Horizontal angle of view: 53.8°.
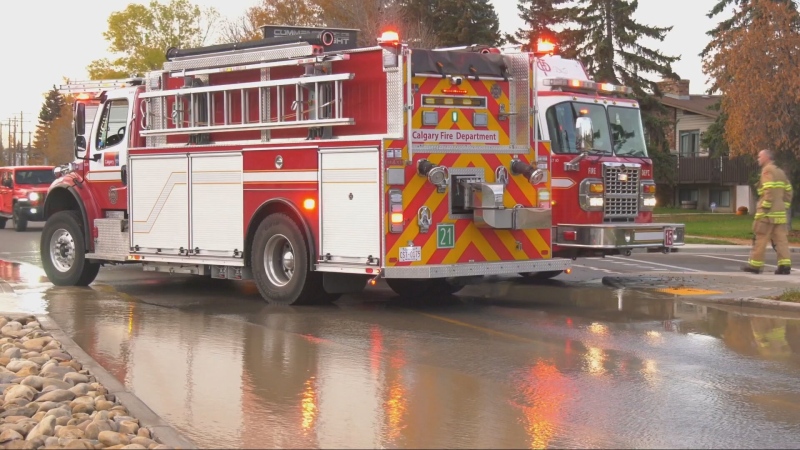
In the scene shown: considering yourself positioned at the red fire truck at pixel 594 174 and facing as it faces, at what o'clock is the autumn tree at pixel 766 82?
The autumn tree is roughly at 8 o'clock from the red fire truck.

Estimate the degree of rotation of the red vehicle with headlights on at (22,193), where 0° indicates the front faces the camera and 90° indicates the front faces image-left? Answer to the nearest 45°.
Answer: approximately 315°

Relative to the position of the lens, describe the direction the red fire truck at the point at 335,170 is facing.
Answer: facing away from the viewer and to the left of the viewer

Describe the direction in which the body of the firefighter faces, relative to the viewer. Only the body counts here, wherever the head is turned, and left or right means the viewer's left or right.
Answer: facing away from the viewer and to the left of the viewer

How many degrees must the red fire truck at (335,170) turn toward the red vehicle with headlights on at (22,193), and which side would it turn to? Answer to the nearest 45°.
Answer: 0° — it already faces it

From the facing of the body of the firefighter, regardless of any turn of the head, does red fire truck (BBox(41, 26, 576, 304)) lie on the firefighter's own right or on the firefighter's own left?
on the firefighter's own left

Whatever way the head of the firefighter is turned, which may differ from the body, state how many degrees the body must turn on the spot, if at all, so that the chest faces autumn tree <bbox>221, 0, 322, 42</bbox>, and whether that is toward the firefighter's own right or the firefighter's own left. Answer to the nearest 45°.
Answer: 0° — they already face it

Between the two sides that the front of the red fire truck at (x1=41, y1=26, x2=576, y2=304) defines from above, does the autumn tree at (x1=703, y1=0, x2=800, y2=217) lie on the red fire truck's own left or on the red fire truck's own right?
on the red fire truck's own right

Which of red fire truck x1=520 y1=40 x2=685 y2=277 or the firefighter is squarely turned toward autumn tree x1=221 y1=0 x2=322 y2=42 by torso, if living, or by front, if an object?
the firefighter

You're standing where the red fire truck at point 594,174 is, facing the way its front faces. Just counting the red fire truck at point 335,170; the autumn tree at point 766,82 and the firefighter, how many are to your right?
1
